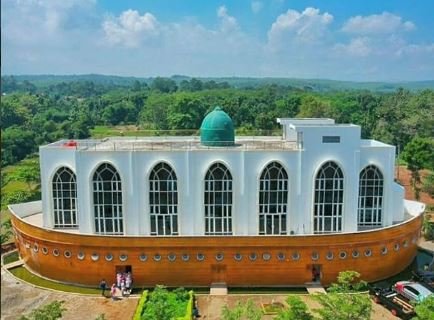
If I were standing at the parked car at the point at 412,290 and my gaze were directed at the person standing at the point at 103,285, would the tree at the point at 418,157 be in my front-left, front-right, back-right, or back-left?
back-right

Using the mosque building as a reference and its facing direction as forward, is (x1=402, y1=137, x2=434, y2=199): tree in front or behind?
behind

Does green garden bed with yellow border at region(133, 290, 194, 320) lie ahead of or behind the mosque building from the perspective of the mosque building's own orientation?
ahead

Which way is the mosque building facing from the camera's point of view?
toward the camera

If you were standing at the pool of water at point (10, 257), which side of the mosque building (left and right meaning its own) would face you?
right

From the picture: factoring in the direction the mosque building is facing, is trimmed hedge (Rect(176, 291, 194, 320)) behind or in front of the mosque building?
in front

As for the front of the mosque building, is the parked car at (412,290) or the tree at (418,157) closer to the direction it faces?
the parked car

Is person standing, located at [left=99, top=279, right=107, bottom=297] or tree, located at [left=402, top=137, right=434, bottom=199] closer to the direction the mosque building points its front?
the person standing

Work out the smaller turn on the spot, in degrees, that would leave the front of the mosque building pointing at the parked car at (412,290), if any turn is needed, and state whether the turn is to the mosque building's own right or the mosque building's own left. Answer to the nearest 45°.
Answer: approximately 90° to the mosque building's own left

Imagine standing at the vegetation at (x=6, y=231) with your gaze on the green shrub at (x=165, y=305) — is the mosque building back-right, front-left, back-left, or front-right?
front-left

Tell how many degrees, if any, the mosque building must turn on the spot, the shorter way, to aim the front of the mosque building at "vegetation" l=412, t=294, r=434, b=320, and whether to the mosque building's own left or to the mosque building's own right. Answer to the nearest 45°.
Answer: approximately 45° to the mosque building's own left

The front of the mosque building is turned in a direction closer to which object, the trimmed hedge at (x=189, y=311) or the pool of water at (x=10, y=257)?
the trimmed hedge
